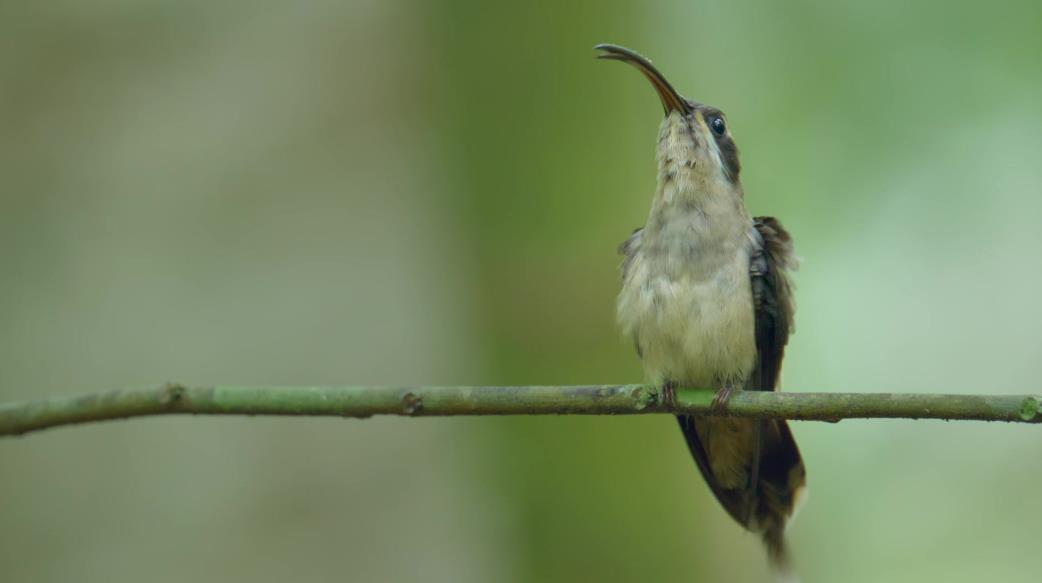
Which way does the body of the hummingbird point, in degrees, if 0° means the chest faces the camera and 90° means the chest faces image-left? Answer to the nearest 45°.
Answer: approximately 45°
